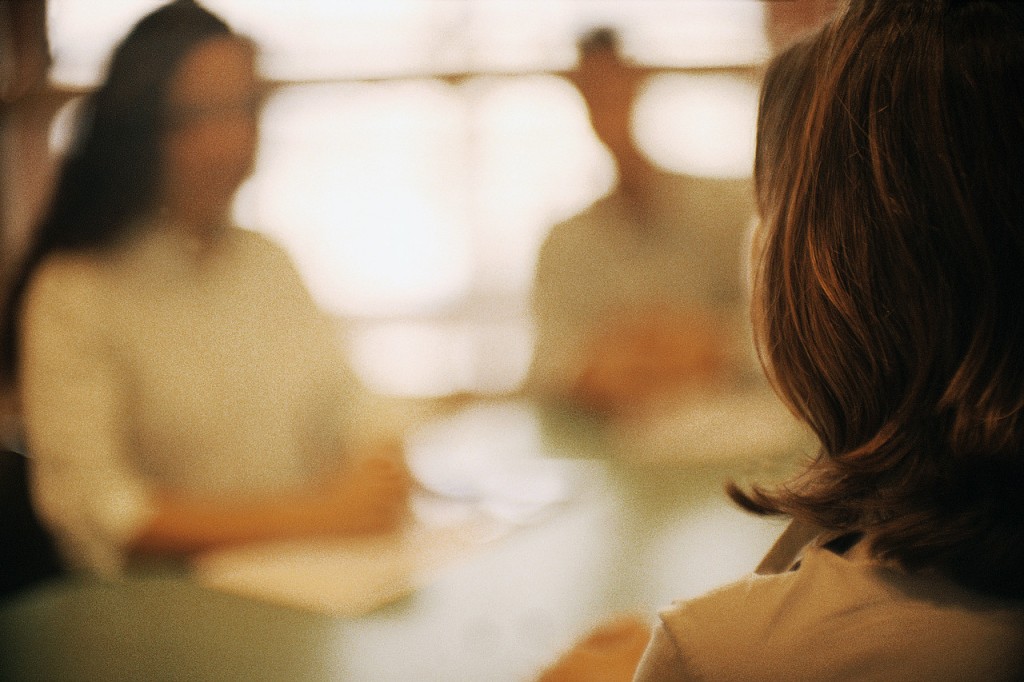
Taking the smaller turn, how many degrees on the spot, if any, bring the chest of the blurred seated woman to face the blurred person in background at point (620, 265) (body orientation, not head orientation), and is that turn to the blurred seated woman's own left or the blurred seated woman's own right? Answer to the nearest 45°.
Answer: approximately 90° to the blurred seated woman's own left

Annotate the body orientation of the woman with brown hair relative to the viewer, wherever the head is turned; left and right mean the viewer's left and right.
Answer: facing away from the viewer and to the left of the viewer

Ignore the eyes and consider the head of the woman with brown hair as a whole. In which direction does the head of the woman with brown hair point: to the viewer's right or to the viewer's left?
to the viewer's left

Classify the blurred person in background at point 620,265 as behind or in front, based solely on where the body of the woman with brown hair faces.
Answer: in front

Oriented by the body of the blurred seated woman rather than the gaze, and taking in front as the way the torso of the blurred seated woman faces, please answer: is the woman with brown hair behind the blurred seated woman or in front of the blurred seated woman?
in front

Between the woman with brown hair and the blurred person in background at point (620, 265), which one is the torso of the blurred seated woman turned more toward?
the woman with brown hair

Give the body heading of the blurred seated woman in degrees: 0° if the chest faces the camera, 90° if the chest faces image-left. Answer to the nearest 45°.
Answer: approximately 315°

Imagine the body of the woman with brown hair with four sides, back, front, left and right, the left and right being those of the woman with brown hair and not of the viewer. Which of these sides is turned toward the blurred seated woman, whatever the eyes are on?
front

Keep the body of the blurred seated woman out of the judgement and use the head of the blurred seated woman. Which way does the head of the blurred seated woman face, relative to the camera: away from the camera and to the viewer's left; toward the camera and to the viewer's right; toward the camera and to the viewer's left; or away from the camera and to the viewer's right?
toward the camera and to the viewer's right
